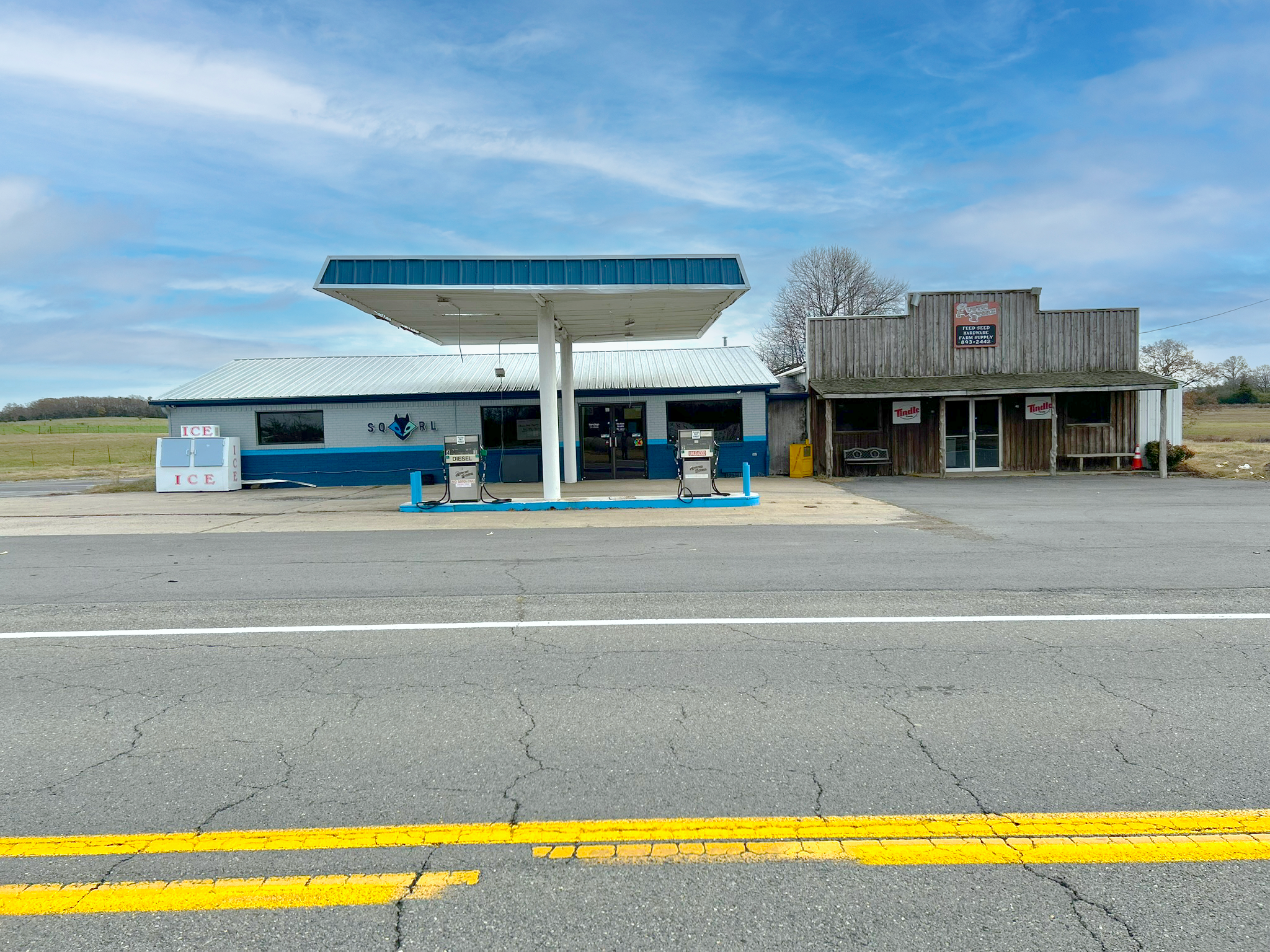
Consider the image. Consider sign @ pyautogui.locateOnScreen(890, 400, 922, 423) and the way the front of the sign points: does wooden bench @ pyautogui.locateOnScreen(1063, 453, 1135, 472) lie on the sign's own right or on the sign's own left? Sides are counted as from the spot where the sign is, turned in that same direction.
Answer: on the sign's own left

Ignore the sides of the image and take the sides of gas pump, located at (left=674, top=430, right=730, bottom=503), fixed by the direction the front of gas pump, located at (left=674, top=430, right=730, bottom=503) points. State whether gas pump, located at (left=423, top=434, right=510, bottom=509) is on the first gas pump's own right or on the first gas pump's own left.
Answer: on the first gas pump's own right

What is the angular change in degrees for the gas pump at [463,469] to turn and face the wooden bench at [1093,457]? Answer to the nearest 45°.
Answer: approximately 90° to its left

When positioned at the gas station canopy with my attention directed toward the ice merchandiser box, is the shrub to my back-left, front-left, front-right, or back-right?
back-right

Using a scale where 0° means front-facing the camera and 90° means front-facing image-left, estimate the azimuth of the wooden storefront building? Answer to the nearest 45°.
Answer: approximately 0°

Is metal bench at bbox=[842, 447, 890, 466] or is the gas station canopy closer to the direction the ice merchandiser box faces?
the gas station canopy
